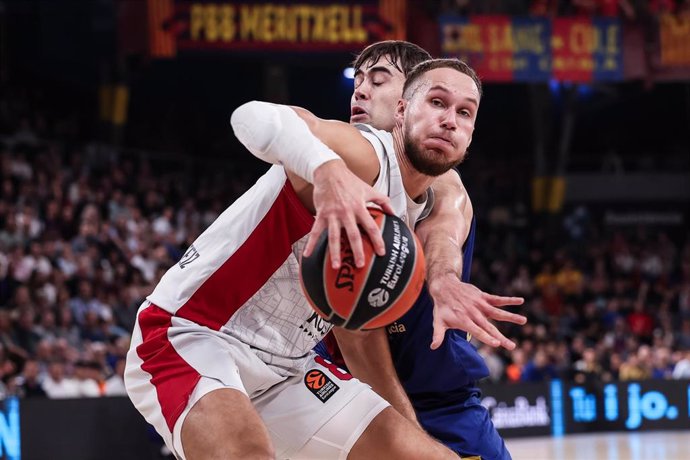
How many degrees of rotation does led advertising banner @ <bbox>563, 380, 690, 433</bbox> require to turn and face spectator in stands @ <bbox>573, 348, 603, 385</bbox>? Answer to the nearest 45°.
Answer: approximately 135° to its right

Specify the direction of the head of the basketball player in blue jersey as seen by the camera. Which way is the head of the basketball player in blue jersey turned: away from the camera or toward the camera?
toward the camera

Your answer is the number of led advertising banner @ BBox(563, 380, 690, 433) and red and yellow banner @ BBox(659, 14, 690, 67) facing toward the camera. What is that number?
2

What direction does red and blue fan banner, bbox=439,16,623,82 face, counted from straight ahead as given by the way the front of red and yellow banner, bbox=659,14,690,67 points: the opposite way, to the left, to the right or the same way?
the same way

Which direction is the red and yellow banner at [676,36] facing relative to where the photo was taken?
toward the camera

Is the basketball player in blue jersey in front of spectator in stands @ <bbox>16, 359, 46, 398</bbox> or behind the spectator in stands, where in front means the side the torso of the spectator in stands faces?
in front

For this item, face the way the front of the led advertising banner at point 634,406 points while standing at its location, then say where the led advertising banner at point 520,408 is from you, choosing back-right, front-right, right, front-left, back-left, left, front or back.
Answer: front-right

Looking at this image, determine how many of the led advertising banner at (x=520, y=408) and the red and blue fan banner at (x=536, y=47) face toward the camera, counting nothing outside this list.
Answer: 2

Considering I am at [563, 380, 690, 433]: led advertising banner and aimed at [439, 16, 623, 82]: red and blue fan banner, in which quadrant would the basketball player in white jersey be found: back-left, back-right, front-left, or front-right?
back-left

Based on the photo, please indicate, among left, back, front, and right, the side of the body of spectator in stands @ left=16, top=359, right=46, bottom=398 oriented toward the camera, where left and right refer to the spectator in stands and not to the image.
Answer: front

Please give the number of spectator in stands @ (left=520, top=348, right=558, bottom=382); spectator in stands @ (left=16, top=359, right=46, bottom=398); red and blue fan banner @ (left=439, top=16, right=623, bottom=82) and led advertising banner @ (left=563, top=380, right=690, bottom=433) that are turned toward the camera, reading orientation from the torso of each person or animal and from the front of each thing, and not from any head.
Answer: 4

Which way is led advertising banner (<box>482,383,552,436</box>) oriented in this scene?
toward the camera

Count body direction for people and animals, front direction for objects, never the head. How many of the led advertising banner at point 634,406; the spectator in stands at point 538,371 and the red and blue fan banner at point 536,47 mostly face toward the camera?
3

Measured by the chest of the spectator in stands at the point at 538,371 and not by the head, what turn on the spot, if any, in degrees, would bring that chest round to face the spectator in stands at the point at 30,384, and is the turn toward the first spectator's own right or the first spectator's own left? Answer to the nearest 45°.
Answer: approximately 45° to the first spectator's own right
